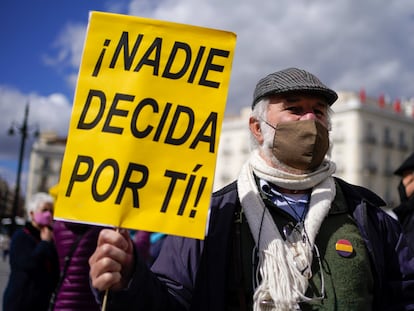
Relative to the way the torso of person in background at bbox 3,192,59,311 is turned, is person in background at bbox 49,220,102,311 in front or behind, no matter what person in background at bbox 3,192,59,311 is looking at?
in front

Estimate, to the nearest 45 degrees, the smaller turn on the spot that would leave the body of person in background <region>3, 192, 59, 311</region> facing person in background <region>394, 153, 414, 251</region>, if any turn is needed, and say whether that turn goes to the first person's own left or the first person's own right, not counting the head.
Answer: approximately 45° to the first person's own left

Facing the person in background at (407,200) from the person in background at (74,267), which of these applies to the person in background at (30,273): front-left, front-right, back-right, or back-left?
back-left
